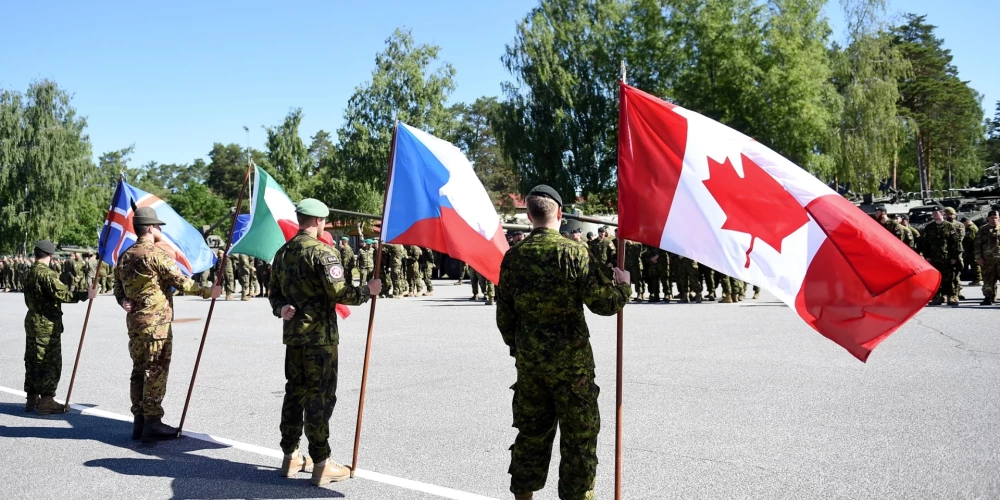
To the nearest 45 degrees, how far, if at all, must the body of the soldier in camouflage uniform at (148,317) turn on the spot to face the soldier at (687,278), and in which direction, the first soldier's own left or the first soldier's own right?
0° — they already face them

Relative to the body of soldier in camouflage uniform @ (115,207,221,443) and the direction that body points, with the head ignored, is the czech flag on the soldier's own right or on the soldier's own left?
on the soldier's own right

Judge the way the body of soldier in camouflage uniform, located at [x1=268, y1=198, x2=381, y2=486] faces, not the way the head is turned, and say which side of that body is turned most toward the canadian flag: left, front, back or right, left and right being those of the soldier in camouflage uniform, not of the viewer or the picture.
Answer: right

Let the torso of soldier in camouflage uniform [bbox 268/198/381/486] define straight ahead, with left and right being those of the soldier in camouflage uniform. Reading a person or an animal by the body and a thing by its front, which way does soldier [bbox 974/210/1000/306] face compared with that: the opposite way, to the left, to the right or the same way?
the opposite way

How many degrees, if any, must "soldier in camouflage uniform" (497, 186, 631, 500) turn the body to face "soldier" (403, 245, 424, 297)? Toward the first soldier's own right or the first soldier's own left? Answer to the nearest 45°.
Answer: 0° — they already face them

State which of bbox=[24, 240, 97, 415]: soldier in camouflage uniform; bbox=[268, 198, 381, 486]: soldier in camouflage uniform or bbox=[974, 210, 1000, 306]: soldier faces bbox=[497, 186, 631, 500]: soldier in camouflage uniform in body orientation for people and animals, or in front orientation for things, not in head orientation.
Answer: the soldier

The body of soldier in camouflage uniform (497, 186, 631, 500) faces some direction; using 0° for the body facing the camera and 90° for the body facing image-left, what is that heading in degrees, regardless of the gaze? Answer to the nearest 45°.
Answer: approximately 180°

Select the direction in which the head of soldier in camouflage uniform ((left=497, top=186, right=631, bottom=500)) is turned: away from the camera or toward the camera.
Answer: away from the camera

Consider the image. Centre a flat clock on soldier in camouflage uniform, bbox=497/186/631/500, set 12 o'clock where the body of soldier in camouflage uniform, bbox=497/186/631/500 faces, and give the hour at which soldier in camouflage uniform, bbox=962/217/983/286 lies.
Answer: soldier in camouflage uniform, bbox=962/217/983/286 is roughly at 1 o'clock from soldier in camouflage uniform, bbox=497/186/631/500.

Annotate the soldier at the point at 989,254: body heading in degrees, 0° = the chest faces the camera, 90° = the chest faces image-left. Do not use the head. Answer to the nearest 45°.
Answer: approximately 0°

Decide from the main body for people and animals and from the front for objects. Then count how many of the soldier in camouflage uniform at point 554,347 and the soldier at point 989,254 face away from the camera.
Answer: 1
